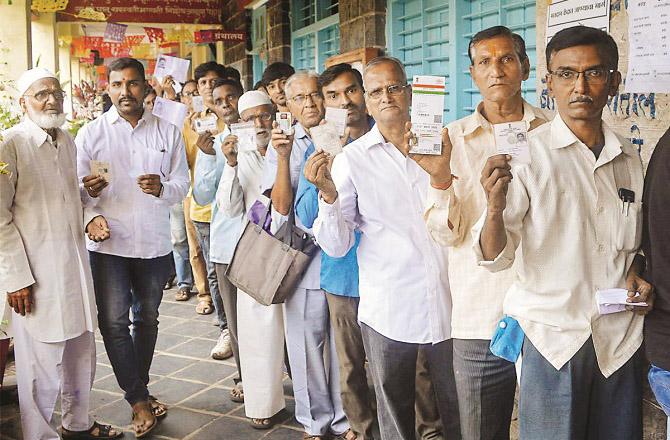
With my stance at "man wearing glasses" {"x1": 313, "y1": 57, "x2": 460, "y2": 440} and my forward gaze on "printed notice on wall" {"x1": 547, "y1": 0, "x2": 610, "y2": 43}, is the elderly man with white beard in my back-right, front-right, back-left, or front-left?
back-left

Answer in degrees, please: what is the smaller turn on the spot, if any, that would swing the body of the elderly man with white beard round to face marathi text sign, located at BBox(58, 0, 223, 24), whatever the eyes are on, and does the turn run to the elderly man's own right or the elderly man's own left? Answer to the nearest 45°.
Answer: approximately 135° to the elderly man's own left

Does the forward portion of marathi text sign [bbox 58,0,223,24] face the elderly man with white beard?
yes

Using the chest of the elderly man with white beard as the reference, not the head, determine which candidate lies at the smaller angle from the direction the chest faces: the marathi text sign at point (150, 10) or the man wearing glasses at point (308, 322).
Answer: the man wearing glasses

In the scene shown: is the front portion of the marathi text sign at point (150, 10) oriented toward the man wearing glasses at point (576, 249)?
yes

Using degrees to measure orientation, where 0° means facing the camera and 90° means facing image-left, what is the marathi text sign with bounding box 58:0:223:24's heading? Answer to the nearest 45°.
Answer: approximately 0°

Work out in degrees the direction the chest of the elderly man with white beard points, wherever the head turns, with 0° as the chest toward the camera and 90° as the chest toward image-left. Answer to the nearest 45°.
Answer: approximately 315°
